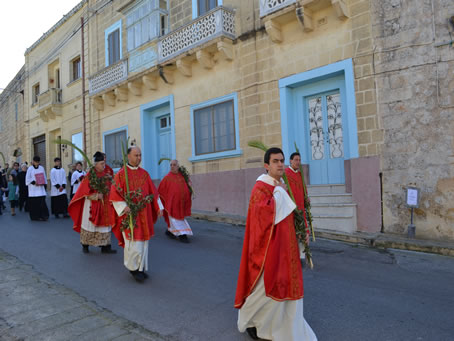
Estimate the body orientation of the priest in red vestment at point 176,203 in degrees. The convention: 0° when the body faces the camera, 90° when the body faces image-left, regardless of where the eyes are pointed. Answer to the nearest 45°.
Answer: approximately 315°

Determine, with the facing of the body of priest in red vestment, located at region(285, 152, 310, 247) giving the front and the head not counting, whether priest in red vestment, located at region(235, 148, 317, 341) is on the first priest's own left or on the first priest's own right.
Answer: on the first priest's own right

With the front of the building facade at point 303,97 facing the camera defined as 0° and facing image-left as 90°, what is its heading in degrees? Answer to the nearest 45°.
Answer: approximately 45°

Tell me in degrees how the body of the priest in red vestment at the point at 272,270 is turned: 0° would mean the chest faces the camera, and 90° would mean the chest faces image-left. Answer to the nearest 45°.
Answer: approximately 315°

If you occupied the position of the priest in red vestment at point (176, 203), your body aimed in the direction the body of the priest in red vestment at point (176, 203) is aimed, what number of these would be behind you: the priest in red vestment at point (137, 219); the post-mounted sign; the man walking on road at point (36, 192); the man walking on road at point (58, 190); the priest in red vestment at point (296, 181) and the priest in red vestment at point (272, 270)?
2

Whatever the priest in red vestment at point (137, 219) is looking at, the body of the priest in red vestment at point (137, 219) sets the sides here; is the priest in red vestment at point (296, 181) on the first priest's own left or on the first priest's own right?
on the first priest's own left

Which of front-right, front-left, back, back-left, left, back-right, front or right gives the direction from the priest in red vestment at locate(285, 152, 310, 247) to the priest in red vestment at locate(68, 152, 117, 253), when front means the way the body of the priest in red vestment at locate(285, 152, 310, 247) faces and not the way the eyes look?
back-right

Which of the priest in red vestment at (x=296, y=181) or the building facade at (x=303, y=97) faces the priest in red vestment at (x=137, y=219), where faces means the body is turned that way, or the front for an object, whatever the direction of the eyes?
the building facade

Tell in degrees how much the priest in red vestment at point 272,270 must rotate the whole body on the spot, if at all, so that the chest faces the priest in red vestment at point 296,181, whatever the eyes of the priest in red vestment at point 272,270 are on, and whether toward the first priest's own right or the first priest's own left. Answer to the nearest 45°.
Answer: approximately 135° to the first priest's own left
